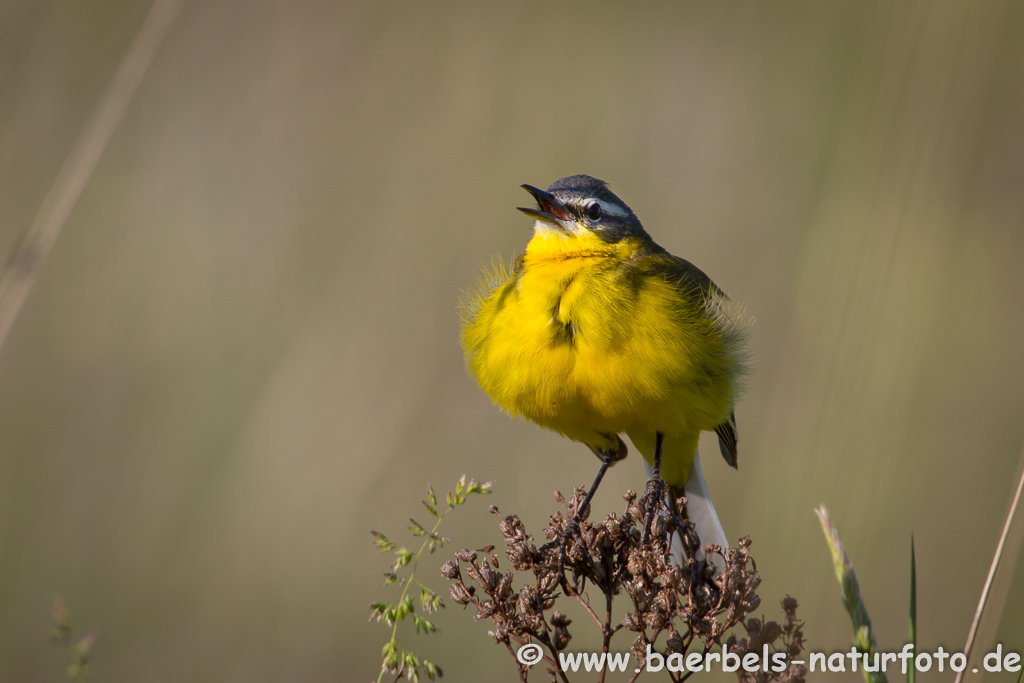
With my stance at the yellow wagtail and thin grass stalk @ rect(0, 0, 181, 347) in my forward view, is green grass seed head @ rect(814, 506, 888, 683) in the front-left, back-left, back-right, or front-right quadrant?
back-right

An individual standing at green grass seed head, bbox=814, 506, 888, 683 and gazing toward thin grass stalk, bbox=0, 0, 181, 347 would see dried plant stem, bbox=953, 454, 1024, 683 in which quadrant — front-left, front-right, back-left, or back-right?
back-right

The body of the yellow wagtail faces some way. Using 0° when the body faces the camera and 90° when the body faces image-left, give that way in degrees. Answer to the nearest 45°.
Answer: approximately 45°

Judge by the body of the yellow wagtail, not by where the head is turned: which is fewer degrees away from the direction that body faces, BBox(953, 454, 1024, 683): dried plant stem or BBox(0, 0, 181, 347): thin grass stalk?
the thin grass stalk

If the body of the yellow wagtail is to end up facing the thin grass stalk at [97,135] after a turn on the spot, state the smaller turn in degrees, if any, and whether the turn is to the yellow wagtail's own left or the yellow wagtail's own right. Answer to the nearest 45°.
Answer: approximately 45° to the yellow wagtail's own right

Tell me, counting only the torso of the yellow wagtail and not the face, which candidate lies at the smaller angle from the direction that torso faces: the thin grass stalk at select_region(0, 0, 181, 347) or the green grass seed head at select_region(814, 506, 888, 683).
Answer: the thin grass stalk

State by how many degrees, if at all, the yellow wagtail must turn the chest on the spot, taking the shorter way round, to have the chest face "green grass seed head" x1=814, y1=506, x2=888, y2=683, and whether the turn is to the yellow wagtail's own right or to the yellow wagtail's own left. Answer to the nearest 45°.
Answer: approximately 90° to the yellow wagtail's own left

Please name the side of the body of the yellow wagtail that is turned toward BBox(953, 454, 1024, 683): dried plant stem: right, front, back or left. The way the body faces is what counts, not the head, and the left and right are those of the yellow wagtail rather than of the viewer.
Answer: left
